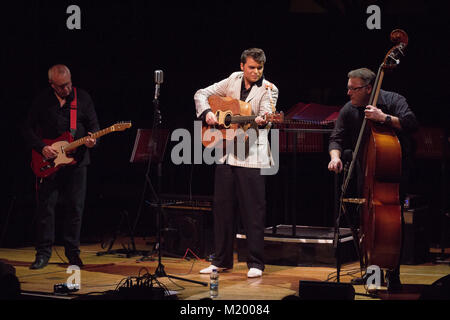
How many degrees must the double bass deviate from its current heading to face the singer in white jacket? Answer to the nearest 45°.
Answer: approximately 45° to its right

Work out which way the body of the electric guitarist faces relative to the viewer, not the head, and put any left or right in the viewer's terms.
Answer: facing the viewer

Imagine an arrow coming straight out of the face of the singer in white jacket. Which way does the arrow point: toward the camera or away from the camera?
toward the camera

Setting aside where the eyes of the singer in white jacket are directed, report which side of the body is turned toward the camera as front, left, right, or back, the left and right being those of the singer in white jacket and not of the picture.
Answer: front

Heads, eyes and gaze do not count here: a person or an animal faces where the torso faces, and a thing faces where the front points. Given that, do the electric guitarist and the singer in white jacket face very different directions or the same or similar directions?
same or similar directions

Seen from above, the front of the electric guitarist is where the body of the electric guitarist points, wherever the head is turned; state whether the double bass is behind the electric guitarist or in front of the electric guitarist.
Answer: in front

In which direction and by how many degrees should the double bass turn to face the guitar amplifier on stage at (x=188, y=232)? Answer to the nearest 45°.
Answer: approximately 45° to its right

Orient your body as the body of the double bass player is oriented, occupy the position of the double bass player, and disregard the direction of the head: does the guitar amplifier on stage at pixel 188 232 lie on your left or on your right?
on your right

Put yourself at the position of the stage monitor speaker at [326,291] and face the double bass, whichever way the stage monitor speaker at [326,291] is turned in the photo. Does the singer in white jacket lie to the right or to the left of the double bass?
left

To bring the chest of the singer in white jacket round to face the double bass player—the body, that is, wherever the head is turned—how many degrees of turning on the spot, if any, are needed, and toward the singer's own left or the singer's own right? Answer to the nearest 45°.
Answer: approximately 45° to the singer's own left

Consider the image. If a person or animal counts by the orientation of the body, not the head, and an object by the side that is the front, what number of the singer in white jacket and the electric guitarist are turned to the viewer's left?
0

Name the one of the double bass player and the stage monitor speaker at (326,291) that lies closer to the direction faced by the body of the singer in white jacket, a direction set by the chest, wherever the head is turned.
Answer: the stage monitor speaker

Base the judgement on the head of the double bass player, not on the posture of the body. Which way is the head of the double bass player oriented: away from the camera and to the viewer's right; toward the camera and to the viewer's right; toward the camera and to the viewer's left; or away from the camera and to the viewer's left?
toward the camera and to the viewer's left
